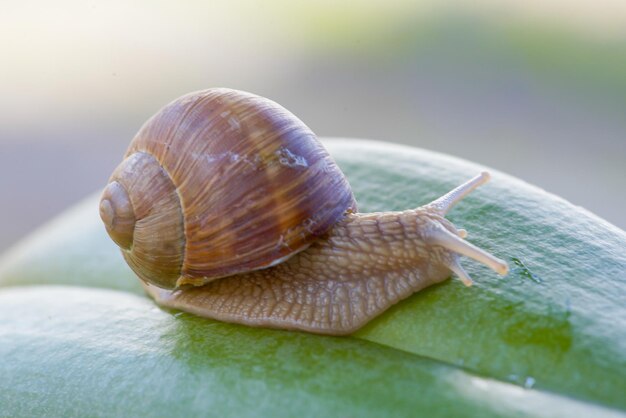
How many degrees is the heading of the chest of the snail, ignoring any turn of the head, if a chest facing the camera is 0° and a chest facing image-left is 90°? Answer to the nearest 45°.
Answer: approximately 270°
